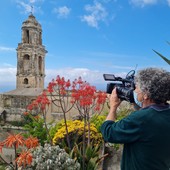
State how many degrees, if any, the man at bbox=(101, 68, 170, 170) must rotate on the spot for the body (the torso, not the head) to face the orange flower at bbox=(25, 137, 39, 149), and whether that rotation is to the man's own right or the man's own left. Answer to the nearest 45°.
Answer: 0° — they already face it

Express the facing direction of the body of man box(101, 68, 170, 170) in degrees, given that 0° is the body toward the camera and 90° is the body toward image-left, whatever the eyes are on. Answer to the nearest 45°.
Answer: approximately 135°

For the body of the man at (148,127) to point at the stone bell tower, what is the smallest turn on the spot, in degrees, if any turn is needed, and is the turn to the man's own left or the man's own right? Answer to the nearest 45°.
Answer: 0° — they already face it

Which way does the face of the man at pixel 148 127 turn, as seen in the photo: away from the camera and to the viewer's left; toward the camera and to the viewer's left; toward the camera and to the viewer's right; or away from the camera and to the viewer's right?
away from the camera and to the viewer's left
